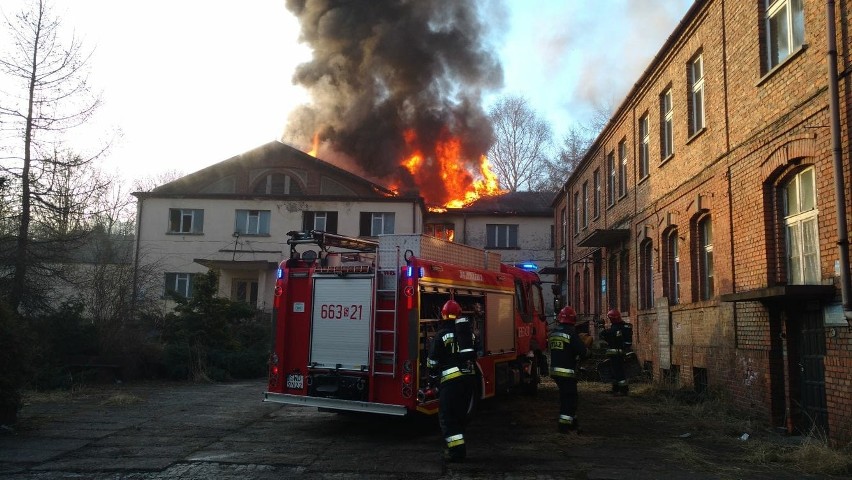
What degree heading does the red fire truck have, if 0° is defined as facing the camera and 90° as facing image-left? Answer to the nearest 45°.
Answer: approximately 225°

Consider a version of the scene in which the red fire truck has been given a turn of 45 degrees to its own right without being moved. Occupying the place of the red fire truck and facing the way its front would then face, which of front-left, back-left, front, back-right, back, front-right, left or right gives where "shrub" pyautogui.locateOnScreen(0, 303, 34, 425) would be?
back

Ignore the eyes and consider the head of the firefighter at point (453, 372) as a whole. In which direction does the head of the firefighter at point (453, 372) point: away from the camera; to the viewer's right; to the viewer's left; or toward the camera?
away from the camera

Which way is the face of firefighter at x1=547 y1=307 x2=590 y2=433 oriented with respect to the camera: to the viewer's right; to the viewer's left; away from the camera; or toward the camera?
away from the camera

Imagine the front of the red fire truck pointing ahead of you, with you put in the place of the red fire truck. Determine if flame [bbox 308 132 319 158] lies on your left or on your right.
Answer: on your left

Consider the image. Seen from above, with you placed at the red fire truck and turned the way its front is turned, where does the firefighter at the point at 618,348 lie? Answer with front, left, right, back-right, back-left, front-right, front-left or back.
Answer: front

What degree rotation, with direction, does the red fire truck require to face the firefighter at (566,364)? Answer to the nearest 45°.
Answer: approximately 135° to its right

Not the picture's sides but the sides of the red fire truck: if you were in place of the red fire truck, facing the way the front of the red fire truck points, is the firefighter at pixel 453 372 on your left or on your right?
on your right
